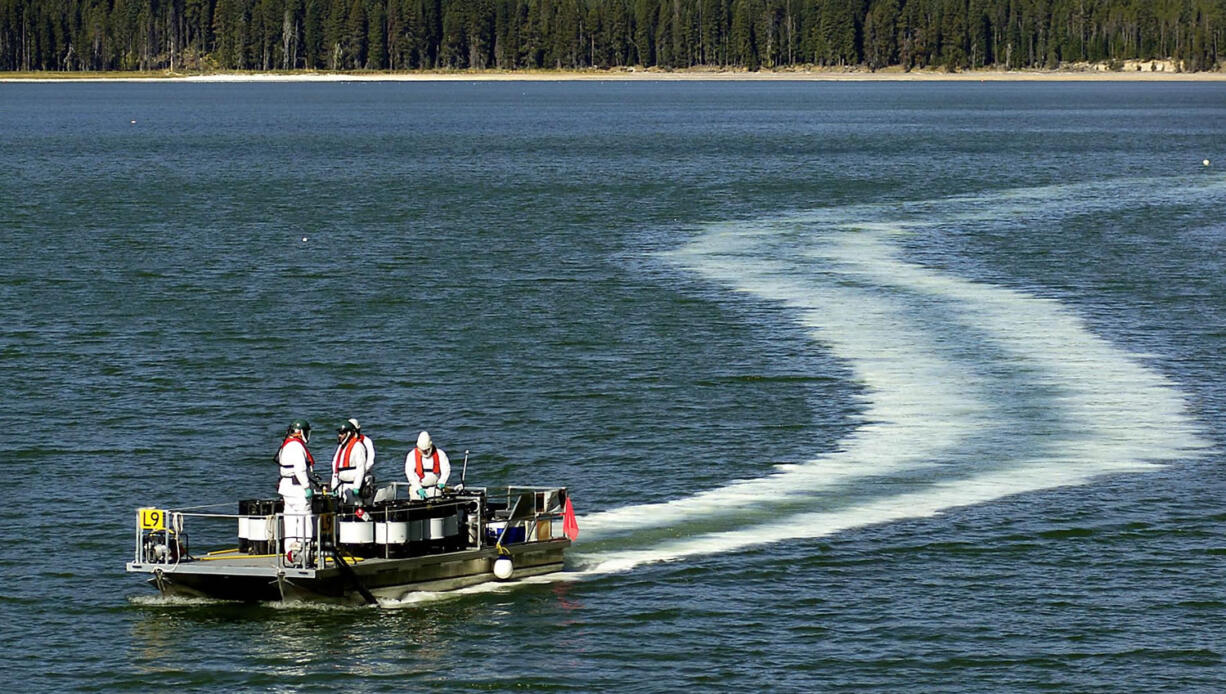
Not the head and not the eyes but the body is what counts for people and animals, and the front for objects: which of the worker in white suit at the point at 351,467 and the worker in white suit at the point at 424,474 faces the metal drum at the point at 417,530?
the worker in white suit at the point at 424,474

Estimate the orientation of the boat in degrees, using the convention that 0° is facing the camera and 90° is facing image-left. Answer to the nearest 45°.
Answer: approximately 45°
